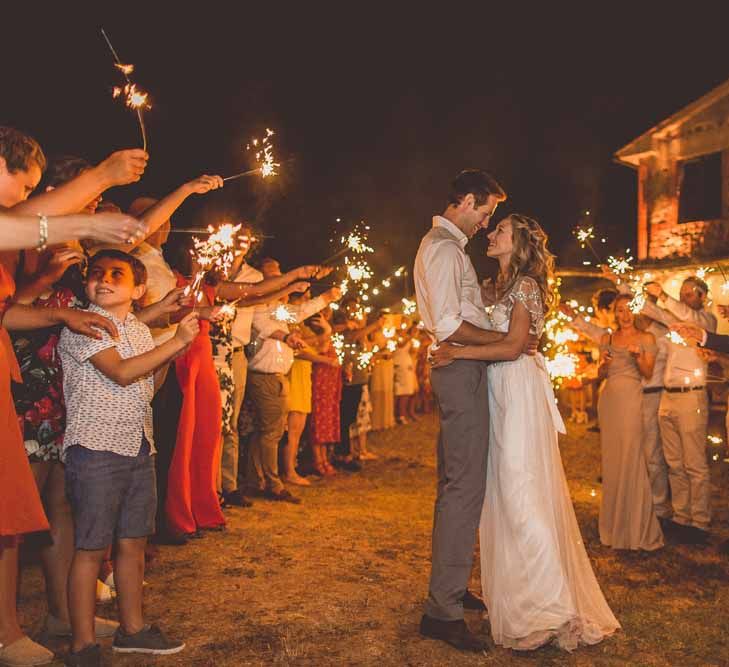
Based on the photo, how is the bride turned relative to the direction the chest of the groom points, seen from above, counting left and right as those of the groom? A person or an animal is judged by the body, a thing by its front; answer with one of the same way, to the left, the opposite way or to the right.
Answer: the opposite way

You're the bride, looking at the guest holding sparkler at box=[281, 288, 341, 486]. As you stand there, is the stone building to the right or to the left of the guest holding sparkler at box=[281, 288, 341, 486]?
right

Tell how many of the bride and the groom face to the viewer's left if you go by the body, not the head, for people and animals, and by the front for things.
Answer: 1

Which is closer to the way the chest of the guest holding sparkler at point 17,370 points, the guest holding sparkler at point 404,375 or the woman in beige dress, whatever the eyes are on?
the woman in beige dress

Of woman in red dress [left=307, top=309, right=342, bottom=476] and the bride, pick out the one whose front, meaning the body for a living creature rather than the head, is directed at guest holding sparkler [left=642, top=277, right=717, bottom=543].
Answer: the woman in red dress

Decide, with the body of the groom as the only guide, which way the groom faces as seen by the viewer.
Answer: to the viewer's right

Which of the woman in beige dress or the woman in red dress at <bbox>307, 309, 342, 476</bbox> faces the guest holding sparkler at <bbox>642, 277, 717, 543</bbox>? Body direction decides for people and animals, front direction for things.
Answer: the woman in red dress

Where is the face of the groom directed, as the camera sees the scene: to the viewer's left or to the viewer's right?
to the viewer's right

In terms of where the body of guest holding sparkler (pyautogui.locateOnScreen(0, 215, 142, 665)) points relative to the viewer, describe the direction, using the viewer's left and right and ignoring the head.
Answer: facing to the right of the viewer

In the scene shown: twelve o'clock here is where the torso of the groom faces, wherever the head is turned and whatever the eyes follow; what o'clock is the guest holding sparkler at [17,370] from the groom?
The guest holding sparkler is roughly at 5 o'clock from the groom.

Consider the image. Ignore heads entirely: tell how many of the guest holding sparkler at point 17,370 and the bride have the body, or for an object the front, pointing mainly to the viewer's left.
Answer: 1

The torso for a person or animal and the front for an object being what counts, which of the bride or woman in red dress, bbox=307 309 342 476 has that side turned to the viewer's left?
the bride

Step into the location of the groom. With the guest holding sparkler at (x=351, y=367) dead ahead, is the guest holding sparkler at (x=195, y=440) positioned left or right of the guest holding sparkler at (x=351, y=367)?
left

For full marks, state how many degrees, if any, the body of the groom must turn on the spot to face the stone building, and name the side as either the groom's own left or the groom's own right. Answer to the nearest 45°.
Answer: approximately 90° to the groom's own left

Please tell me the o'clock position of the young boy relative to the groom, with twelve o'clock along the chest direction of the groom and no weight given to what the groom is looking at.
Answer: The young boy is roughly at 5 o'clock from the groom.

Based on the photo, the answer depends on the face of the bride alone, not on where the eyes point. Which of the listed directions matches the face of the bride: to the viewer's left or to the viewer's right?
to the viewer's left

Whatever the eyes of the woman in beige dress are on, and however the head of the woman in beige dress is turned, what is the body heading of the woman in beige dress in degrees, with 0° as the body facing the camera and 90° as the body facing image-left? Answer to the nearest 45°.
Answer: approximately 45°

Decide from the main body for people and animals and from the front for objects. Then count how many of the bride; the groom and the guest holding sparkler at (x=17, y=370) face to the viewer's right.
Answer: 2
